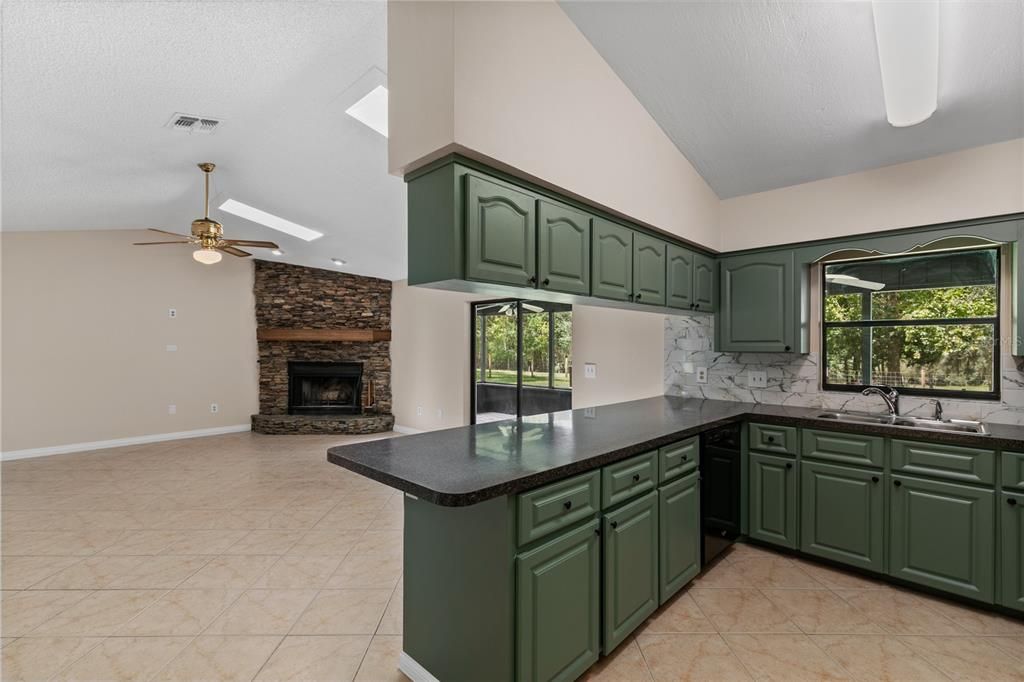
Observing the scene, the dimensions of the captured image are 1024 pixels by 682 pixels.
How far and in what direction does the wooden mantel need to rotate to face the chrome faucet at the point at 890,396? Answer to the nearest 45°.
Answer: approximately 45° to its left

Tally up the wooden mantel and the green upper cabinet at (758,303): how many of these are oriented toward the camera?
2

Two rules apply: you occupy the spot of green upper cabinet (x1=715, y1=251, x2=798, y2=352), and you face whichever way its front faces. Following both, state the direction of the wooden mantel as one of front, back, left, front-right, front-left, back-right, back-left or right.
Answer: right

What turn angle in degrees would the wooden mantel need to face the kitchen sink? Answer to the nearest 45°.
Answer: approximately 45° to its left

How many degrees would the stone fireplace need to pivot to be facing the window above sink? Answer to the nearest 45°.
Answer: approximately 45° to its left

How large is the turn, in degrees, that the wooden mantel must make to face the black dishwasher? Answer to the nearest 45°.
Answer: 0° — it already faces it

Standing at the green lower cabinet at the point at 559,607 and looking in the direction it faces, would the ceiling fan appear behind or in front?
behind

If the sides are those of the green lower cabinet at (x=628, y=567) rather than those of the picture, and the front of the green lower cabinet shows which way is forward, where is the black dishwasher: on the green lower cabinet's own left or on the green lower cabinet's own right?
on the green lower cabinet's own left

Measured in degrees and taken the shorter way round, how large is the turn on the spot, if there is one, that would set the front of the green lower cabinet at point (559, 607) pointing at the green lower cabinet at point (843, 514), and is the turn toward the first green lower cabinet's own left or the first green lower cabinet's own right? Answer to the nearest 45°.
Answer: approximately 90° to the first green lower cabinet's own left

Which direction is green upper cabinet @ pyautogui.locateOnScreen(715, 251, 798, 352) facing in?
toward the camera

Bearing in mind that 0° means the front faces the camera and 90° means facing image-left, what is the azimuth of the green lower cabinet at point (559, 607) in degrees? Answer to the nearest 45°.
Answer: approximately 315°

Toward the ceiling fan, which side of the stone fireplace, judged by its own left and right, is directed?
front

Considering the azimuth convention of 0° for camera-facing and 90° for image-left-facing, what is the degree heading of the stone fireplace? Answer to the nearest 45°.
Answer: approximately 0°

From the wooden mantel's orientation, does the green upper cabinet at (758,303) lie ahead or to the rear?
ahead

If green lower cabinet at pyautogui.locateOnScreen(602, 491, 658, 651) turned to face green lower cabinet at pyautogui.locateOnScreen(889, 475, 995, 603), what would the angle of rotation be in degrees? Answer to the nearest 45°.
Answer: approximately 90° to its left

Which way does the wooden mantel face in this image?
toward the camera
